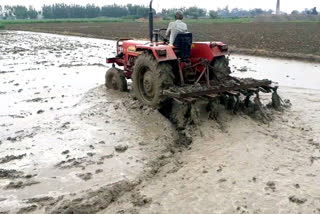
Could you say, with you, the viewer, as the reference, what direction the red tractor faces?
facing away from the viewer and to the left of the viewer

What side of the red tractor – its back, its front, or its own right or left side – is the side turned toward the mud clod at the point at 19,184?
left

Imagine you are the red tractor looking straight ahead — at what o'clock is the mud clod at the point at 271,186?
The mud clod is roughly at 7 o'clock from the red tractor.

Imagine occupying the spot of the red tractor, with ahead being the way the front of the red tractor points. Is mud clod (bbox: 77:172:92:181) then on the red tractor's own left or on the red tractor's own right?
on the red tractor's own left

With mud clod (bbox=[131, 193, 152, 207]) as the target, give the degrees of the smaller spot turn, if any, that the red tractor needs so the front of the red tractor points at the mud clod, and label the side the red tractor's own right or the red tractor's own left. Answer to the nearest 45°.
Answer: approximately 135° to the red tractor's own left

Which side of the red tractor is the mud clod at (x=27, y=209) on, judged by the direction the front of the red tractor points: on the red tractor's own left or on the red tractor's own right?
on the red tractor's own left

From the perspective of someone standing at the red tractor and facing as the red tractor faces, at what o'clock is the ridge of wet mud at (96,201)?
The ridge of wet mud is roughly at 8 o'clock from the red tractor.

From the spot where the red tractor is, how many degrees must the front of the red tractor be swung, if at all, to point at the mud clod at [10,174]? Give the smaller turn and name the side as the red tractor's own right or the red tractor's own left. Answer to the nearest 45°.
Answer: approximately 90° to the red tractor's own left
